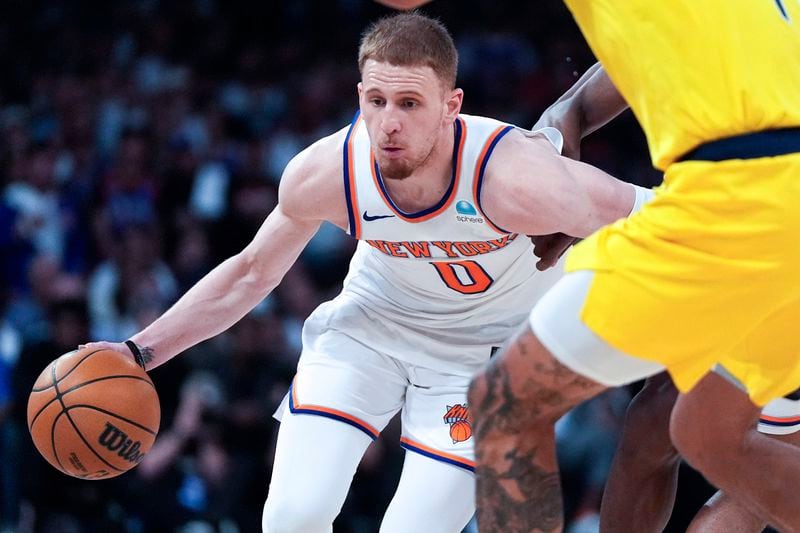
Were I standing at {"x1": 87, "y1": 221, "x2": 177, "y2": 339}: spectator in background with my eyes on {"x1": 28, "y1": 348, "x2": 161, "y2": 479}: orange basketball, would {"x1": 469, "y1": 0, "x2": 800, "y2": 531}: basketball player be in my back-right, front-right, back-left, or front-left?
front-left

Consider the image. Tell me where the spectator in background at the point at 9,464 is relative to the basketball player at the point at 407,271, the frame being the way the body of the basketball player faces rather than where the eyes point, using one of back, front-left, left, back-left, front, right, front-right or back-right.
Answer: back-right

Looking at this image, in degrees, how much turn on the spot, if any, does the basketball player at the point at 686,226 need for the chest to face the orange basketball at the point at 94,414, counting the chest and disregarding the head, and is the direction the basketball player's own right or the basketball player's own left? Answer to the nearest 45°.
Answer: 0° — they already face it

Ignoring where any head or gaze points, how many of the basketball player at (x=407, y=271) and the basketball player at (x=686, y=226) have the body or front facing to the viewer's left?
1

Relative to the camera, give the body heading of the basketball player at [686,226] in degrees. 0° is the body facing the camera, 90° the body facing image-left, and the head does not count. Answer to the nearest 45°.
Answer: approximately 90°

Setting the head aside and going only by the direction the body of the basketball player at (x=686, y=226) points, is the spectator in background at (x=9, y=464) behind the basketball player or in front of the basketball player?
in front

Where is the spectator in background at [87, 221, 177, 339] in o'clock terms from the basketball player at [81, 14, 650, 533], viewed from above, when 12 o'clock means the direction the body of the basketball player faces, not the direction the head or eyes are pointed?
The spectator in background is roughly at 5 o'clock from the basketball player.

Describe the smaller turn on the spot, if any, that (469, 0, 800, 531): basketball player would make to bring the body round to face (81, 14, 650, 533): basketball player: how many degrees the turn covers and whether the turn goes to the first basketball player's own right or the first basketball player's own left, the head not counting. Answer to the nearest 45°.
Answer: approximately 45° to the first basketball player's own right

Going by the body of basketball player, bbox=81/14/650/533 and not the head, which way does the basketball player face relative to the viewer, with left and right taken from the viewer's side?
facing the viewer
